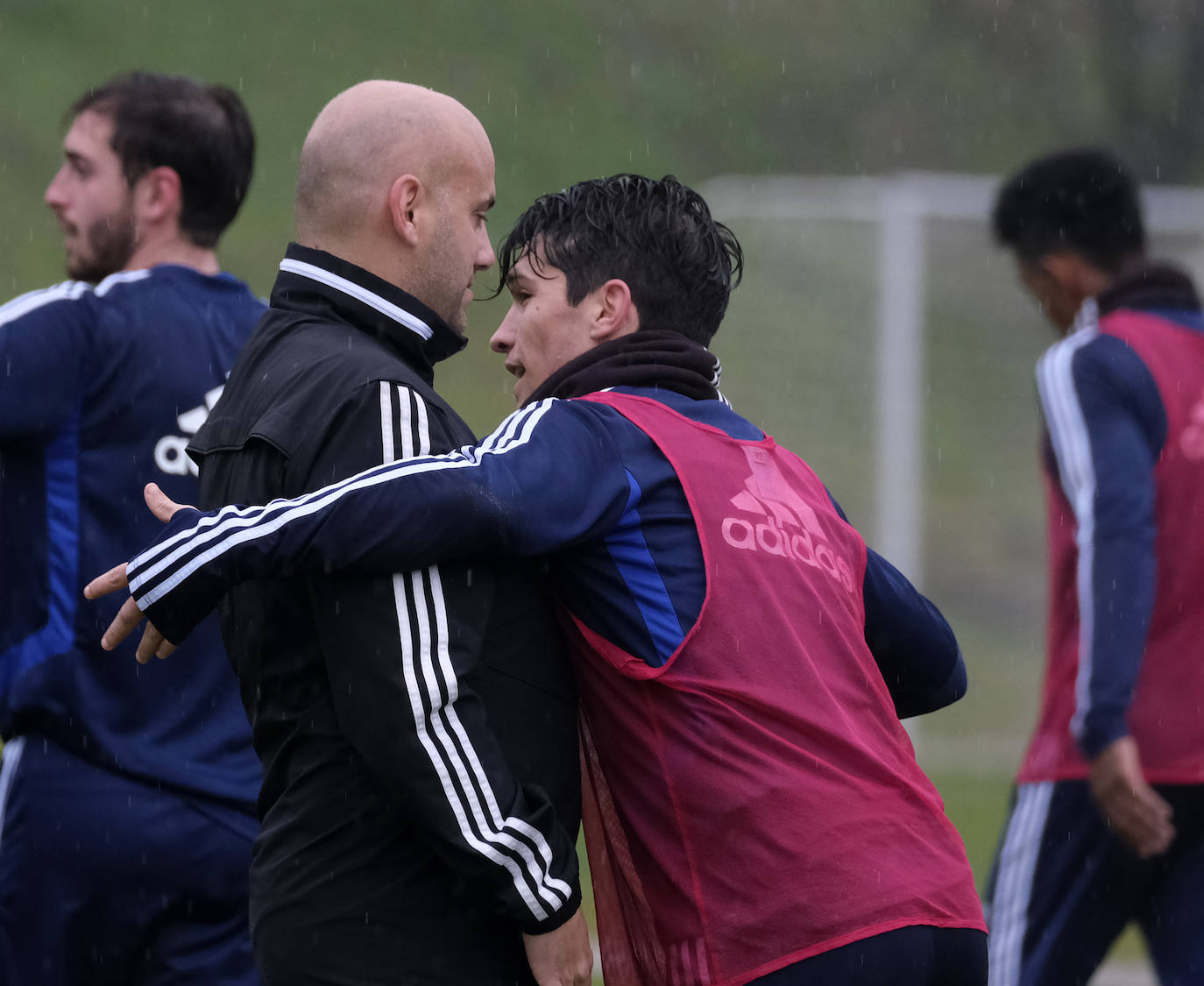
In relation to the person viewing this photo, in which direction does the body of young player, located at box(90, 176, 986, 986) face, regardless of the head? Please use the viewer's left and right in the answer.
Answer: facing away from the viewer and to the left of the viewer

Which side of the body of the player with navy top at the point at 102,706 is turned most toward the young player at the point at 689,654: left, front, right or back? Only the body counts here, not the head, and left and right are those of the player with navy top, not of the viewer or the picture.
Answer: back

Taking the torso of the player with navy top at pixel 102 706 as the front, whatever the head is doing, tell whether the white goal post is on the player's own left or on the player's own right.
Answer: on the player's own right

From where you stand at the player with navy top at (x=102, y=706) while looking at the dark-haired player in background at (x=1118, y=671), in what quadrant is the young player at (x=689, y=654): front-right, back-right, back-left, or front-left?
front-right

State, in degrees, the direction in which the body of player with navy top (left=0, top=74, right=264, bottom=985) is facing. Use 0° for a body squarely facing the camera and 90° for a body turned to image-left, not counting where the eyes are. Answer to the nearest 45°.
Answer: approximately 135°

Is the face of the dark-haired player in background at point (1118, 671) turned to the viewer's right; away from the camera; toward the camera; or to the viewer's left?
to the viewer's left

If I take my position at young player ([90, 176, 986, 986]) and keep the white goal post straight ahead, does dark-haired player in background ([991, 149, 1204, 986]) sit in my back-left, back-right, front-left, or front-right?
front-right

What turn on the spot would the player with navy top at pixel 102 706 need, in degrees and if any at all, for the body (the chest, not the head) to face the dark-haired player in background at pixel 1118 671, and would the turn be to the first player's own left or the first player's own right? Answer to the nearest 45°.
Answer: approximately 135° to the first player's own right

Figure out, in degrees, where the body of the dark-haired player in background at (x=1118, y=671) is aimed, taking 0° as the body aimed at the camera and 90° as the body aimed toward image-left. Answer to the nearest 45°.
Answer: approximately 135°

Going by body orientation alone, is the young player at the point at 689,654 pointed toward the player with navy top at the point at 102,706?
yes

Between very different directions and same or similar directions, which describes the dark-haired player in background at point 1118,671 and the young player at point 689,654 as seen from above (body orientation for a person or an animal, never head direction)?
same or similar directions

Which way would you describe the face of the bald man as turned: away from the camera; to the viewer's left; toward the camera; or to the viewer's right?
to the viewer's right
